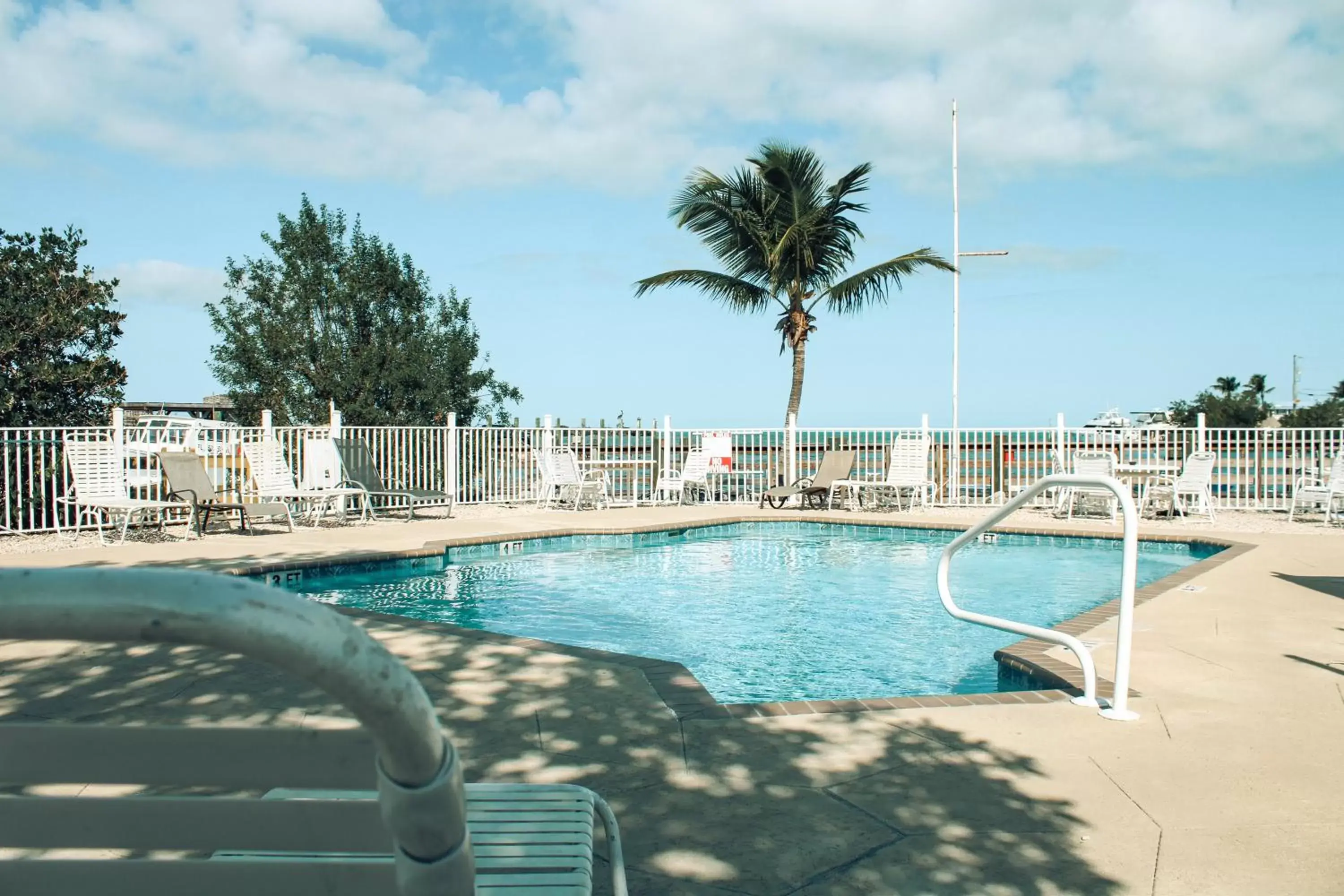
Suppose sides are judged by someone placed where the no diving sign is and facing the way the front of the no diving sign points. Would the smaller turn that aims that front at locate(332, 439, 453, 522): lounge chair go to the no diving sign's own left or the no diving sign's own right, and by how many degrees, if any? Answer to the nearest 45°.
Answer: approximately 45° to the no diving sign's own right

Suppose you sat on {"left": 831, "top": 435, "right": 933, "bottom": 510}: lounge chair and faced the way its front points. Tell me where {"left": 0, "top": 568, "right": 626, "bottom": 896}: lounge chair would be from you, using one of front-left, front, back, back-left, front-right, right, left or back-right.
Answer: front-left

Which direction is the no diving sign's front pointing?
toward the camera

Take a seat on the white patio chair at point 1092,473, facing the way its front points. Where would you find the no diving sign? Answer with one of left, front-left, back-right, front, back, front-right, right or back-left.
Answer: right

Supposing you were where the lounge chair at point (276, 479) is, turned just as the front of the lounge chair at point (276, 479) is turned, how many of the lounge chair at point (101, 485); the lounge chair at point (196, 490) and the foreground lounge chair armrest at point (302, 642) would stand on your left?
0

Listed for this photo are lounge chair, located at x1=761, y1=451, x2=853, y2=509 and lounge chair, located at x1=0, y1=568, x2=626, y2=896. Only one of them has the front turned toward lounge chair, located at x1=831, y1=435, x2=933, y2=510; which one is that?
lounge chair, located at x1=0, y1=568, x2=626, y2=896

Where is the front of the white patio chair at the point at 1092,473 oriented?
toward the camera

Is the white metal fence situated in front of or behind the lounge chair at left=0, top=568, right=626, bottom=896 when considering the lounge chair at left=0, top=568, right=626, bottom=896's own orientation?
in front

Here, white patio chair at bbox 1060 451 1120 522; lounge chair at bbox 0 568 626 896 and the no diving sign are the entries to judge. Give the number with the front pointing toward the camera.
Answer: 2

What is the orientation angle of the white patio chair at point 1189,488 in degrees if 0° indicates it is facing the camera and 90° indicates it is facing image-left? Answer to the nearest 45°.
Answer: approximately 45°

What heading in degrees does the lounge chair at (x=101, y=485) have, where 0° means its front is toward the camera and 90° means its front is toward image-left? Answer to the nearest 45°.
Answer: approximately 315°

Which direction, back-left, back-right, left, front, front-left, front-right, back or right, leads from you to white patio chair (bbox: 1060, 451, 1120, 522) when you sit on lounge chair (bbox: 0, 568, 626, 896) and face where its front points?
front

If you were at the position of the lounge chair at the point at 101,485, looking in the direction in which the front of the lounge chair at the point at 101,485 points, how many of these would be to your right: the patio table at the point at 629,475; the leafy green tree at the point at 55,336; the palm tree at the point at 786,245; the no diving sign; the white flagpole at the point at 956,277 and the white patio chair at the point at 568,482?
0

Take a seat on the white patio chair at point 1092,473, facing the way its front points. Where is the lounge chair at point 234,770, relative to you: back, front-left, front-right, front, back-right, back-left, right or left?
front

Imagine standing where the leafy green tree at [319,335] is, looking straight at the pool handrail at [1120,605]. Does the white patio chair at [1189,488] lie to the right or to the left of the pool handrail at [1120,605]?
left

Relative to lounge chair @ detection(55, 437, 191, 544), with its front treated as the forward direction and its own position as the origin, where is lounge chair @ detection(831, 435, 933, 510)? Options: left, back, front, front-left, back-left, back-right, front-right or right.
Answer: front-left

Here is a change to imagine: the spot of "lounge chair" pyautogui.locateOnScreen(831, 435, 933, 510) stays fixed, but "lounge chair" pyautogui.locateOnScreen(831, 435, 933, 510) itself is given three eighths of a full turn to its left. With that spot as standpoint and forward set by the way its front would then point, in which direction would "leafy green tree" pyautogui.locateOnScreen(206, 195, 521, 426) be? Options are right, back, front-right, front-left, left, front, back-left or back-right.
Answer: back

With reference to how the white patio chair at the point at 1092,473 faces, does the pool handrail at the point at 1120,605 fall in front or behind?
in front

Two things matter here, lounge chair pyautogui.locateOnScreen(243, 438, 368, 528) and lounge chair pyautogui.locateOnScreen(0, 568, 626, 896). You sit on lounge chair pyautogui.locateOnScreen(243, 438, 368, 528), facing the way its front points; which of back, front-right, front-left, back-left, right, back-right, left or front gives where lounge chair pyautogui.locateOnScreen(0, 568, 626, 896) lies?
front-right

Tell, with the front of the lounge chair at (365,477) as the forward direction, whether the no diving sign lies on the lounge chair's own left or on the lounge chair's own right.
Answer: on the lounge chair's own left

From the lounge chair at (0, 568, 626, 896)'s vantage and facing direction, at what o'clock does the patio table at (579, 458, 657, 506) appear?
The patio table is roughly at 11 o'clock from the lounge chair.

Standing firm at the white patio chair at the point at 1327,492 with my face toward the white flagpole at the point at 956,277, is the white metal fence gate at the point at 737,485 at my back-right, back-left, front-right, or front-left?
front-left

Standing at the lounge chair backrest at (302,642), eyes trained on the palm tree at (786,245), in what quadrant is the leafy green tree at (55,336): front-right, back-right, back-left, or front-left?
front-left
